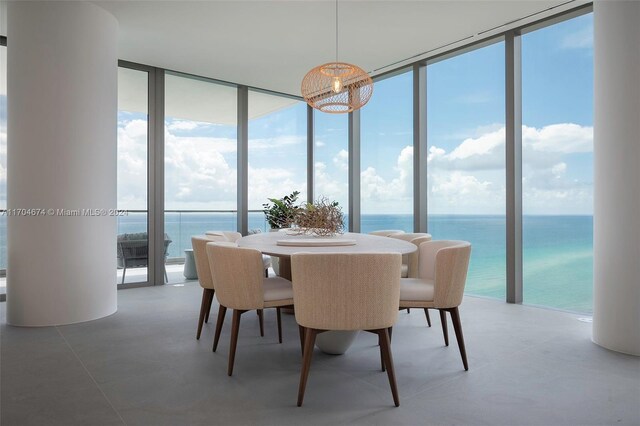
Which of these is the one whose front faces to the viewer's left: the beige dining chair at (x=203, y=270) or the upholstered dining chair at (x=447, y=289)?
the upholstered dining chair

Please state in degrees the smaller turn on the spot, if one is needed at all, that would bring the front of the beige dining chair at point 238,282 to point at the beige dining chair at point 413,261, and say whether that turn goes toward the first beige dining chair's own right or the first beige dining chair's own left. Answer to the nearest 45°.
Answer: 0° — it already faces it

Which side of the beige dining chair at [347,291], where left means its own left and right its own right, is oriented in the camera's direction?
back

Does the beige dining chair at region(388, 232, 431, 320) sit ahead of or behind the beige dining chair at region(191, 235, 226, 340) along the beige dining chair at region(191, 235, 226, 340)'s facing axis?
ahead

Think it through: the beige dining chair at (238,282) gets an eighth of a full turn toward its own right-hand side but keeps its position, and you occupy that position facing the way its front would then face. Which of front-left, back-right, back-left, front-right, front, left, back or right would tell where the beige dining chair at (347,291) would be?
front-right

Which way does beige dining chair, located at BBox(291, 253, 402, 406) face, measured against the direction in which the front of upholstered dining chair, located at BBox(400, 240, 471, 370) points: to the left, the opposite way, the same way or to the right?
to the right

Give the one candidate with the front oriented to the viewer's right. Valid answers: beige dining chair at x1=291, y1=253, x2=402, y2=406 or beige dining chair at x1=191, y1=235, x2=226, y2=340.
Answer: beige dining chair at x1=191, y1=235, x2=226, y2=340

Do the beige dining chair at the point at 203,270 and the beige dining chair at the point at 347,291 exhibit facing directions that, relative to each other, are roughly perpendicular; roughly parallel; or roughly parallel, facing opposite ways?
roughly perpendicular

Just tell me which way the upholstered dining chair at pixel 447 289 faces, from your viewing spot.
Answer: facing to the left of the viewer

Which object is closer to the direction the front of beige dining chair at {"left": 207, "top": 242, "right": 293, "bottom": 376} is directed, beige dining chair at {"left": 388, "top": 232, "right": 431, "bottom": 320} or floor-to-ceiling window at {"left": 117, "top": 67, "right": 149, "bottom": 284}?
the beige dining chair

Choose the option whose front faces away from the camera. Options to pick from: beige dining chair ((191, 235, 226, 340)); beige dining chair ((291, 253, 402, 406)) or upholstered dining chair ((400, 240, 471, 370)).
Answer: beige dining chair ((291, 253, 402, 406))

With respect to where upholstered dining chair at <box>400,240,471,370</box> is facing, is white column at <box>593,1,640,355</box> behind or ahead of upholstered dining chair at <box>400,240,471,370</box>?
behind

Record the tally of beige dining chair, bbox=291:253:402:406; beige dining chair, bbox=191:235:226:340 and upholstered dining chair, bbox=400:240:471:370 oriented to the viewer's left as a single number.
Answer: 1

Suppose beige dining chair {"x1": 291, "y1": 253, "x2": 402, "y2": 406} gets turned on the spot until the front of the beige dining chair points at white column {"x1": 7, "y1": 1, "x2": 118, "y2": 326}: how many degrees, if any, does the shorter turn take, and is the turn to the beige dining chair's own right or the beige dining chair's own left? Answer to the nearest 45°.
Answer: approximately 45° to the beige dining chair's own left

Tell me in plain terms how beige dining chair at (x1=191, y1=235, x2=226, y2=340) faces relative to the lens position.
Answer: facing to the right of the viewer
